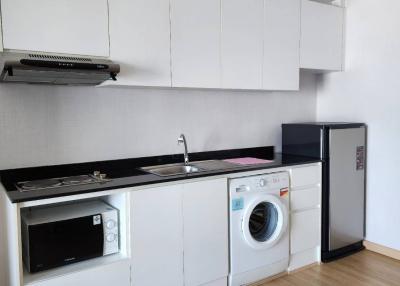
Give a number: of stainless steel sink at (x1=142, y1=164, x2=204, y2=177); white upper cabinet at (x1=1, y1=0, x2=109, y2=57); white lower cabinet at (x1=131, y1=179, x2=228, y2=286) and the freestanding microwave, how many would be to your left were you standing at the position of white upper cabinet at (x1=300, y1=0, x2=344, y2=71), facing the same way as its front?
0

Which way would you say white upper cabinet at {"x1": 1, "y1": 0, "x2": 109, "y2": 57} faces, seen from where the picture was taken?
facing the viewer

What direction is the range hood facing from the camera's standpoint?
toward the camera

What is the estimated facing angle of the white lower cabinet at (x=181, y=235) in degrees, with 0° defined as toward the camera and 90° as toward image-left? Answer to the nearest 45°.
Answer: approximately 315°

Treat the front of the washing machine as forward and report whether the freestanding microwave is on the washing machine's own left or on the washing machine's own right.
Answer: on the washing machine's own right

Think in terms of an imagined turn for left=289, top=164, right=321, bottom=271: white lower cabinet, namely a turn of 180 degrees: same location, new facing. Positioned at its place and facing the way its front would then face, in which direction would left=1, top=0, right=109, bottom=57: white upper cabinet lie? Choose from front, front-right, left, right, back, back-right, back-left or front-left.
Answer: left

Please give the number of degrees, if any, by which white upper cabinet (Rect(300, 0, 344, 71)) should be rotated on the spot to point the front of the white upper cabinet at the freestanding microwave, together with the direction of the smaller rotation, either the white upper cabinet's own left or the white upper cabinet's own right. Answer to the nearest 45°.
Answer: approximately 90° to the white upper cabinet's own right

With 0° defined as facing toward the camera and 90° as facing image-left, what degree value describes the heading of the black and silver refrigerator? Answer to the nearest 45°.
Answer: approximately 315°

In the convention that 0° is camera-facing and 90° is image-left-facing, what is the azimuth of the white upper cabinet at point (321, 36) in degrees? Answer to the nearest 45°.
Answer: approximately 315°

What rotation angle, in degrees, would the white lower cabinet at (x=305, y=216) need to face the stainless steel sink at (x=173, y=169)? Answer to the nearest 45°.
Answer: approximately 90° to its right

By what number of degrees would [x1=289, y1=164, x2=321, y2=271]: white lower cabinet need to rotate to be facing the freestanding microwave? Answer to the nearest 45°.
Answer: approximately 90° to its right

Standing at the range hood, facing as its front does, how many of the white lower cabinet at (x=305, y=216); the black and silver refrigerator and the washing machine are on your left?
3

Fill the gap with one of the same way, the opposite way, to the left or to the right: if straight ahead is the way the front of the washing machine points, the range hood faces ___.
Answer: the same way

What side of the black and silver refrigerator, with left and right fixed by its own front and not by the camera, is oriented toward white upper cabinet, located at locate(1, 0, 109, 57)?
right

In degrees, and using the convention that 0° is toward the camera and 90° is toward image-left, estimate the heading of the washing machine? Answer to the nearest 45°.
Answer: approximately 315°

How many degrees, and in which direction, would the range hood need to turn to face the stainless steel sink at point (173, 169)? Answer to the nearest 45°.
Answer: approximately 135° to its left
